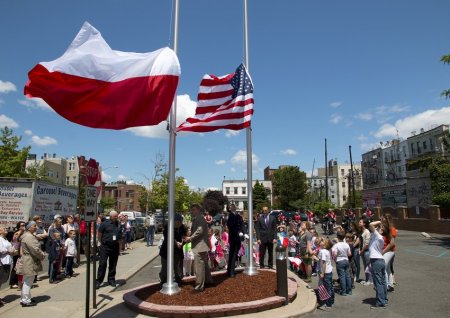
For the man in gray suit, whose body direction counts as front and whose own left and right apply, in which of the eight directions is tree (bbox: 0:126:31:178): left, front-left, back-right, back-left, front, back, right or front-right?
front-right

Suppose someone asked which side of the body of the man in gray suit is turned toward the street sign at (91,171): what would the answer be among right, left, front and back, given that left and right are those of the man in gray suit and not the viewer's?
front

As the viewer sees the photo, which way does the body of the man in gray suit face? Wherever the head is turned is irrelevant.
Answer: to the viewer's left

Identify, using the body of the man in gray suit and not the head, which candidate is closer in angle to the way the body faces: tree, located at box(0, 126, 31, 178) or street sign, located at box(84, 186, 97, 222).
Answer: the street sign

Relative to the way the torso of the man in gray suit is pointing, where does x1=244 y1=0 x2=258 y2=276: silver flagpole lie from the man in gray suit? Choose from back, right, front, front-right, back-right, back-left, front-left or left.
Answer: back-right

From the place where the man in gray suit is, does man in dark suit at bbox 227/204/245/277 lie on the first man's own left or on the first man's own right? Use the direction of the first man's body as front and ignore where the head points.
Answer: on the first man's own right
